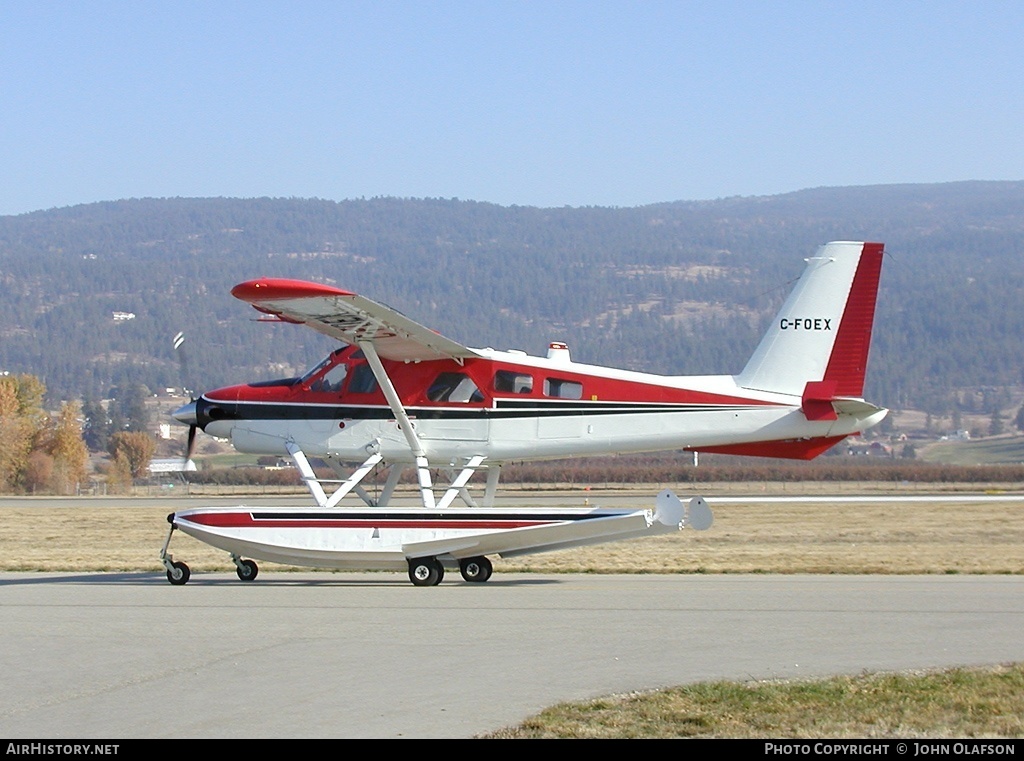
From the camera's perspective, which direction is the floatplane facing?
to the viewer's left
